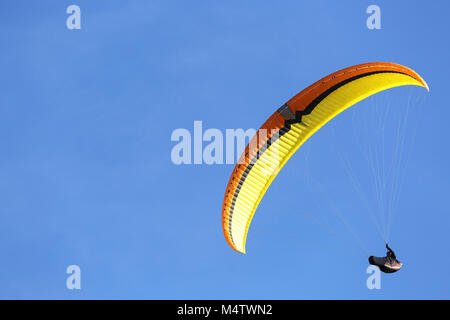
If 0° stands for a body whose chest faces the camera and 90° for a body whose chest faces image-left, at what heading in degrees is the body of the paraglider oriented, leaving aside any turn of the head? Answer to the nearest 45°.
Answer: approximately 90°
